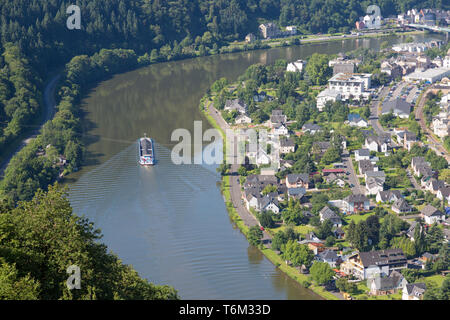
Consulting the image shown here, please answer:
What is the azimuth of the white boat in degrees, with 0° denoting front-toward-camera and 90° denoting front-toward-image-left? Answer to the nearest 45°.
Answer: approximately 180°

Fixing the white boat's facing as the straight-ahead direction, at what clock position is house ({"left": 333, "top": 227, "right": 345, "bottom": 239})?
The house is roughly at 5 o'clock from the white boat.

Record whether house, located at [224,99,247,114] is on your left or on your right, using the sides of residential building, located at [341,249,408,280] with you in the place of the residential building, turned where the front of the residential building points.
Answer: on your right

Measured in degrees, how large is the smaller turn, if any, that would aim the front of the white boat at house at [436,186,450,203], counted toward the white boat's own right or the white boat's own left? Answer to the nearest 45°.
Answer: approximately 135° to the white boat's own right

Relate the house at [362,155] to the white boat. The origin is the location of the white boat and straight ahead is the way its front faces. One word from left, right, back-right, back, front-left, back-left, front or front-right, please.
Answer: right

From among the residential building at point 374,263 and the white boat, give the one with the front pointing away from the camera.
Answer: the white boat

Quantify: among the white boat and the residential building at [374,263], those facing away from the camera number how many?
1

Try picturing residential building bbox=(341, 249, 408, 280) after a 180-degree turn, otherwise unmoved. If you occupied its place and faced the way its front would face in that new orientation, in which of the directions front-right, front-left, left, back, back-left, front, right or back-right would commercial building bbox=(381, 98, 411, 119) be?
front-left

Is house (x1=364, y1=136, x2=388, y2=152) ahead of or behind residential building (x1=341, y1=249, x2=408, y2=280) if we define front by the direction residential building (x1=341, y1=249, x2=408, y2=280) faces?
behind

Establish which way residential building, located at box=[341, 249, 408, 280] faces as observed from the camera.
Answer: facing the viewer and to the left of the viewer

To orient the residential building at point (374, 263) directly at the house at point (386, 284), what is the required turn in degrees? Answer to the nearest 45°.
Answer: approximately 45° to its left

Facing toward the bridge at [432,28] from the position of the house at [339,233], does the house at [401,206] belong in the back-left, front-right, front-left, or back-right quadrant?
front-right

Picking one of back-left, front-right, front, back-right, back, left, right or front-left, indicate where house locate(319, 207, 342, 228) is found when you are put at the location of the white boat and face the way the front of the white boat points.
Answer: back-right
